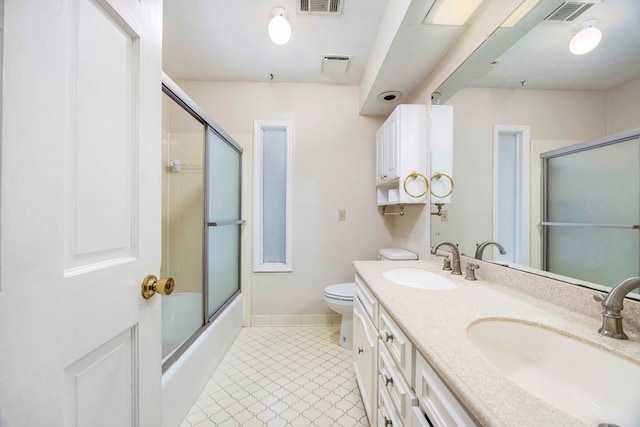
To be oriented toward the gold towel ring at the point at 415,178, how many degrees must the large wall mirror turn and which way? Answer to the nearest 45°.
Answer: approximately 90° to its right

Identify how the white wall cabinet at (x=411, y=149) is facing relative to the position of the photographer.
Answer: facing to the left of the viewer

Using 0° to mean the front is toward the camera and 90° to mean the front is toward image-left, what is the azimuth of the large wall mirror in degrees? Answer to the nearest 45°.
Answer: approximately 45°
